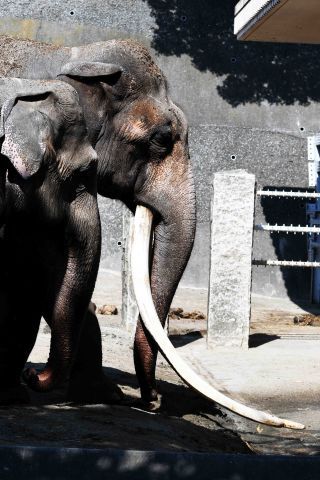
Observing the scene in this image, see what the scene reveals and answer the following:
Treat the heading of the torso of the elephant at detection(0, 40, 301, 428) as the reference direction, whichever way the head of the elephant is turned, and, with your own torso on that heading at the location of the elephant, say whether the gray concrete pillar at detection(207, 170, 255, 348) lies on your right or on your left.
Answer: on your left

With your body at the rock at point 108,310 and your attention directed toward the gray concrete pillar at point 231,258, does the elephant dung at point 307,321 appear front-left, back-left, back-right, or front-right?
front-left

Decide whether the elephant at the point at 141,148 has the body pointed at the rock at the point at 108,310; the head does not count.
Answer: no

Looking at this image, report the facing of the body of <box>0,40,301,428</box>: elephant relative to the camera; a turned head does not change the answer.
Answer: to the viewer's right

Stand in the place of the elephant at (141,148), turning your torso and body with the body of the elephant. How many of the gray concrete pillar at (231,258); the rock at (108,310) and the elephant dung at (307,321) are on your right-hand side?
0

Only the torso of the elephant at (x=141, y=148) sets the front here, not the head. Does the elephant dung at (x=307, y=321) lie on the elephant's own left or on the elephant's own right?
on the elephant's own left
